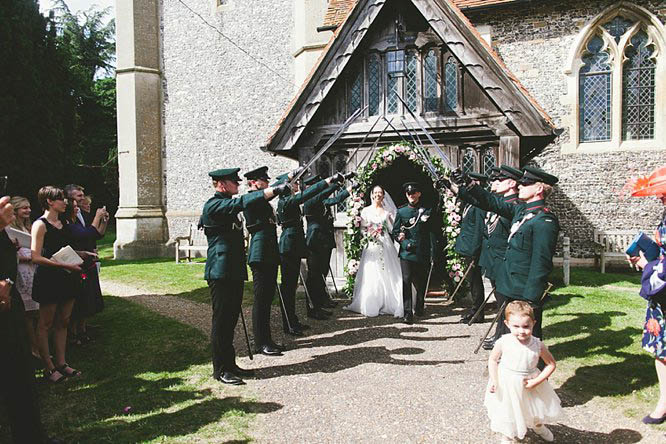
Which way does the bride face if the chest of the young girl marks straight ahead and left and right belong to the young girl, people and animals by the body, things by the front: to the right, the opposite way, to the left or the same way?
the same way

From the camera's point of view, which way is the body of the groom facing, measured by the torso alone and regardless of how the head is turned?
toward the camera

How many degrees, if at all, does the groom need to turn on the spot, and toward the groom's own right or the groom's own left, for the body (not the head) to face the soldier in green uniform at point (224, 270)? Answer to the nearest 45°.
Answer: approximately 45° to the groom's own right

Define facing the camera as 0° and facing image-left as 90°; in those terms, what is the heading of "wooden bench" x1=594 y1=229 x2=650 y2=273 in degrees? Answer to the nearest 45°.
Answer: approximately 0°

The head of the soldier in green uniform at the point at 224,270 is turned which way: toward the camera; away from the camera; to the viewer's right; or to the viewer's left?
to the viewer's right

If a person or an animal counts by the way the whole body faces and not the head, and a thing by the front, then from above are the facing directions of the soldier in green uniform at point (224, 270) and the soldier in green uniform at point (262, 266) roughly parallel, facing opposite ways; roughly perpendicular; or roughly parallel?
roughly parallel

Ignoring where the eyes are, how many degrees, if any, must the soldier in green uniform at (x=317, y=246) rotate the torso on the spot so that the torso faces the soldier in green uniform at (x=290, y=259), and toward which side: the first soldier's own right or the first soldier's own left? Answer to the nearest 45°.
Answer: approximately 90° to the first soldier's own right

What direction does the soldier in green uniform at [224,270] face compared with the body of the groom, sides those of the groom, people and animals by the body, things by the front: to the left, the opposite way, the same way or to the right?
to the left

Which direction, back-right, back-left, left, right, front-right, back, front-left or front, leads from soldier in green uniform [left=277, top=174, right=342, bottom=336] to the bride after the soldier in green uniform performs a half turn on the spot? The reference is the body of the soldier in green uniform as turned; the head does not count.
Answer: back-right

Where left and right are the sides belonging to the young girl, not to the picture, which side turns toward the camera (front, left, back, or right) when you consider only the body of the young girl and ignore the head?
front

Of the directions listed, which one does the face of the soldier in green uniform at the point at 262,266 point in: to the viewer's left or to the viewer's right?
to the viewer's right

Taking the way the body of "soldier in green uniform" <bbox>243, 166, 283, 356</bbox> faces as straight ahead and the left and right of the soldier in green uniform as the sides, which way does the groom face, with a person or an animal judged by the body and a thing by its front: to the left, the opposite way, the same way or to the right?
to the right

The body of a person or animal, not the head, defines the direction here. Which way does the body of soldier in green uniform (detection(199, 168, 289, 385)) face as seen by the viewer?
to the viewer's right

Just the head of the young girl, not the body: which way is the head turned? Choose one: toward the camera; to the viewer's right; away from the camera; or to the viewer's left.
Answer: toward the camera

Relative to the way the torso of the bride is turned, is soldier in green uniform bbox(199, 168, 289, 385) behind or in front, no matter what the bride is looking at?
in front

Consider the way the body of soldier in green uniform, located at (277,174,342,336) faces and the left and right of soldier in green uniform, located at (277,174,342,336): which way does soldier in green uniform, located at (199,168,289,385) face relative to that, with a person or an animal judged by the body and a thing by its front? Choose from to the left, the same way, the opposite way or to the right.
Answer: the same way

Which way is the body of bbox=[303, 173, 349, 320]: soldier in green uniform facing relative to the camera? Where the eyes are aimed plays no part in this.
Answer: to the viewer's right
